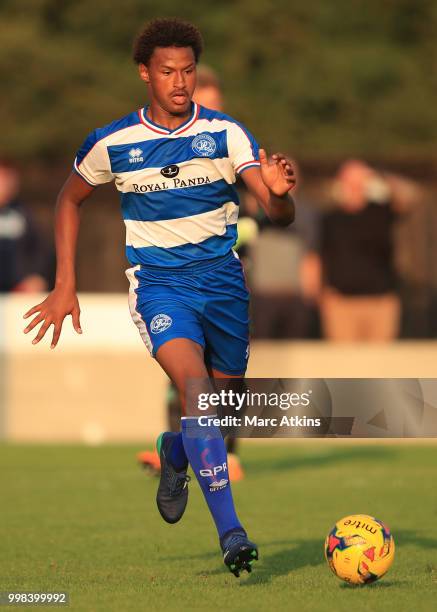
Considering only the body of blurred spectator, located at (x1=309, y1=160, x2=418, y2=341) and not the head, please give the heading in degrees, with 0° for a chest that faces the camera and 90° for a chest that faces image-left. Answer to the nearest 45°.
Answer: approximately 0°

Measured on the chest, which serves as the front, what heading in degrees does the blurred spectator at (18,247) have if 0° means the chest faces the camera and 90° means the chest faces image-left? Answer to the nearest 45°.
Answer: approximately 0°

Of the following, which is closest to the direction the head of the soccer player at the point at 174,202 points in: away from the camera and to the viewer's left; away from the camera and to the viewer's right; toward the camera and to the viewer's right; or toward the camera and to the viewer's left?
toward the camera and to the viewer's right

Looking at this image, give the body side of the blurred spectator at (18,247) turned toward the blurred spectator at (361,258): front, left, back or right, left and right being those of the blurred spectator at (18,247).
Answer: left

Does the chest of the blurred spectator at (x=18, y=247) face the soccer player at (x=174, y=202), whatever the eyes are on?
yes

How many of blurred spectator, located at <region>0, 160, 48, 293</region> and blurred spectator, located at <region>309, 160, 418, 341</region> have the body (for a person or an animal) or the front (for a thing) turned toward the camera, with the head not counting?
2

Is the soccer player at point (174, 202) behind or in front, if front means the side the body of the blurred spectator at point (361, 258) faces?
in front

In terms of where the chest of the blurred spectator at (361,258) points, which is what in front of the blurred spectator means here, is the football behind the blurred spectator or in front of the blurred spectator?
in front
